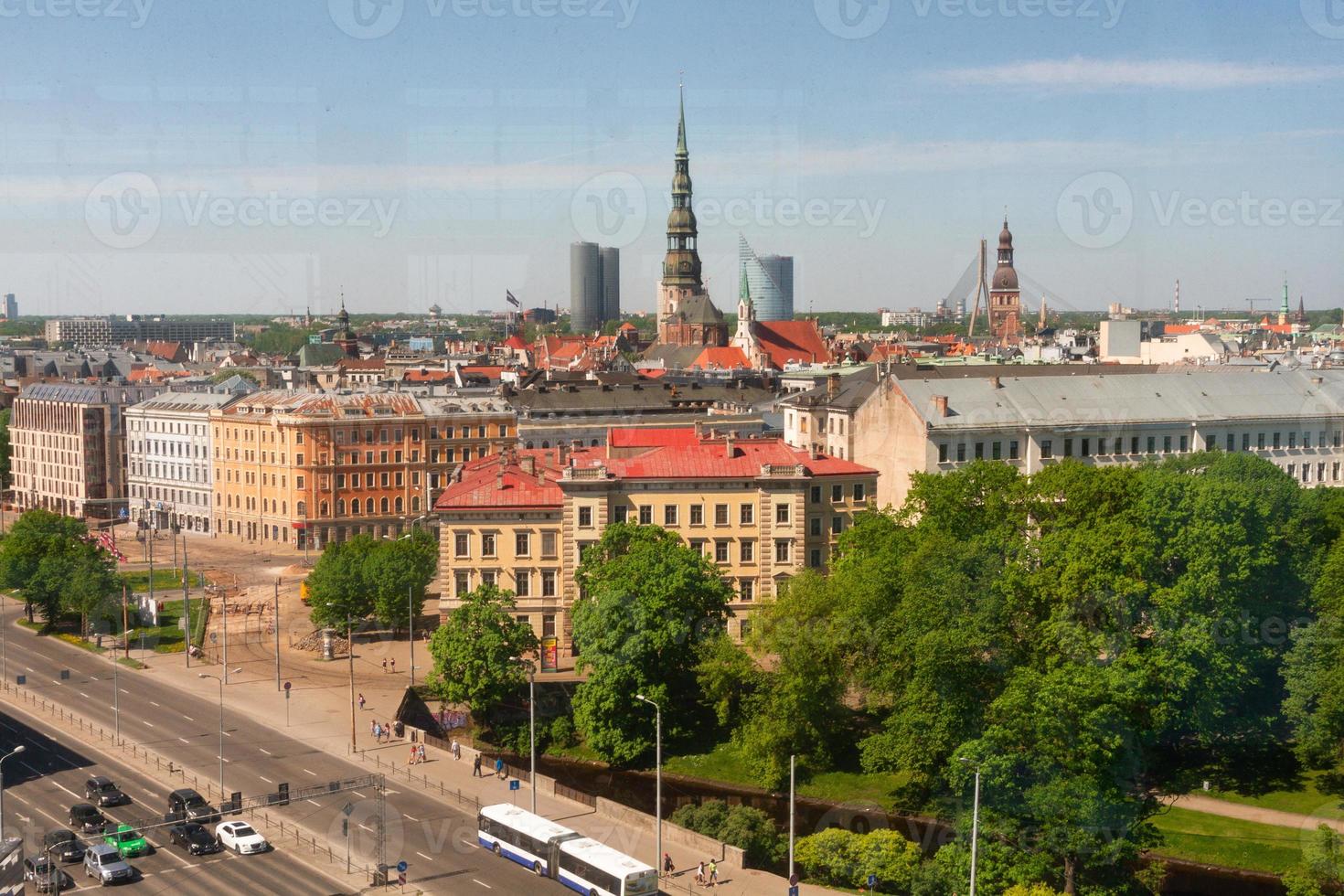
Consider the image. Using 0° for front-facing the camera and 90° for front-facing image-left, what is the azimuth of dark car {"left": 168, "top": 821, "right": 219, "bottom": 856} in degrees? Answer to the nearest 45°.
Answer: approximately 315°

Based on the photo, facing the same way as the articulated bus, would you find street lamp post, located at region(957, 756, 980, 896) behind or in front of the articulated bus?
behind

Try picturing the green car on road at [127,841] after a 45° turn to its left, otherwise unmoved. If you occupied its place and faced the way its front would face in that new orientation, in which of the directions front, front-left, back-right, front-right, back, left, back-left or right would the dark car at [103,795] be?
left

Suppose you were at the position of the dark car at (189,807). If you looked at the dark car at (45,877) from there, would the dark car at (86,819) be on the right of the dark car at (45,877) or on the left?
right

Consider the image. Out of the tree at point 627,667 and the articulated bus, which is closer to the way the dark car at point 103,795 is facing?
the articulated bus

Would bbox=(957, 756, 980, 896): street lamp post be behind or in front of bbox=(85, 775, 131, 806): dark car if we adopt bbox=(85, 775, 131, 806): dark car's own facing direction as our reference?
in front

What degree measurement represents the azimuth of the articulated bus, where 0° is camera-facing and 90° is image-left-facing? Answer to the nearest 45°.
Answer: approximately 135°

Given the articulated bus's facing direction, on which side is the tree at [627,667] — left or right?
on its right

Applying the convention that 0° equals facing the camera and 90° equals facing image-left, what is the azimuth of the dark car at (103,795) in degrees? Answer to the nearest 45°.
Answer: approximately 315°
